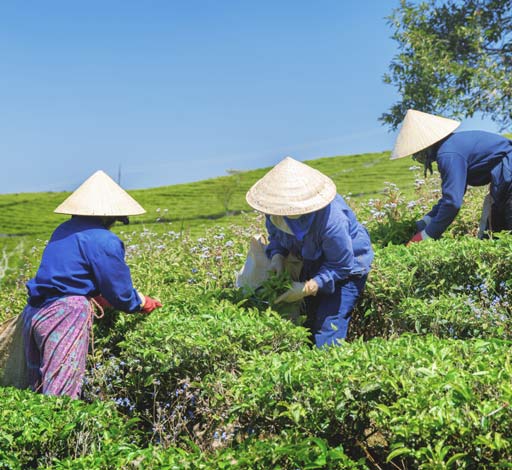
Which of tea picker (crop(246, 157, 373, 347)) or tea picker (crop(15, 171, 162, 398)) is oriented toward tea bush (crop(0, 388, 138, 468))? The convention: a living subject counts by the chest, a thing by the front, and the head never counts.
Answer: tea picker (crop(246, 157, 373, 347))

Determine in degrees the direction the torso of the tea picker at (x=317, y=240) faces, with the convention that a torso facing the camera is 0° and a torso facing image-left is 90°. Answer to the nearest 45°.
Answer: approximately 45°

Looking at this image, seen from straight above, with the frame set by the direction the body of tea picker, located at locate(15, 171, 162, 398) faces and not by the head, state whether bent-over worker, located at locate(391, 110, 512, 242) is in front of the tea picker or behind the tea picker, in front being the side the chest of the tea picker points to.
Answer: in front

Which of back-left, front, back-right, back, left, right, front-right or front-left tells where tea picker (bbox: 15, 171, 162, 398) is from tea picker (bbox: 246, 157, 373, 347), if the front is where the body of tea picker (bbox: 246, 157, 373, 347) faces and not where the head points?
front-right

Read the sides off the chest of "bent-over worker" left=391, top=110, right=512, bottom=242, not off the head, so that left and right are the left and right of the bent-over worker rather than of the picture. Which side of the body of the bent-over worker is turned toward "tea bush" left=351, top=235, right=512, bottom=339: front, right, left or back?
left

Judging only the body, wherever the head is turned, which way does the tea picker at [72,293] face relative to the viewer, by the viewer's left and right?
facing away from the viewer and to the right of the viewer

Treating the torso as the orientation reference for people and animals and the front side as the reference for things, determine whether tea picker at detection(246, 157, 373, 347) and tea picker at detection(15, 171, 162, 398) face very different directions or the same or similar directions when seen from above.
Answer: very different directions

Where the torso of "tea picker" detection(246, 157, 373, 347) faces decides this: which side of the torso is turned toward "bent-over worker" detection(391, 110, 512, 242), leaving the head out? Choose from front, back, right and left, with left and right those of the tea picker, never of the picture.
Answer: back

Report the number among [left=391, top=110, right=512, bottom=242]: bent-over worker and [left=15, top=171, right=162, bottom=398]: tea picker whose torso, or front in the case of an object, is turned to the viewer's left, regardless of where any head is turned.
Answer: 1

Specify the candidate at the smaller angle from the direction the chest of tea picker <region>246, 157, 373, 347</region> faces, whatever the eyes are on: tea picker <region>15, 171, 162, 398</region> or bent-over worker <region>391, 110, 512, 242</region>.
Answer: the tea picker

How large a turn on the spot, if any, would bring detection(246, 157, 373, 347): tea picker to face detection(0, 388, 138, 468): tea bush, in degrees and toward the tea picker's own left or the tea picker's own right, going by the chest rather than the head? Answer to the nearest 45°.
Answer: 0° — they already face it

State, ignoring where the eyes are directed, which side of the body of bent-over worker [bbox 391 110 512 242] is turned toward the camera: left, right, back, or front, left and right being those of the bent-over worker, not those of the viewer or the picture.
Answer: left

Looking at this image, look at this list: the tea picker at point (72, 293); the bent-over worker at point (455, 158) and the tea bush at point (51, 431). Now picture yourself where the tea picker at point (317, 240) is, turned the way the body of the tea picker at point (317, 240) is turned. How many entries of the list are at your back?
1
